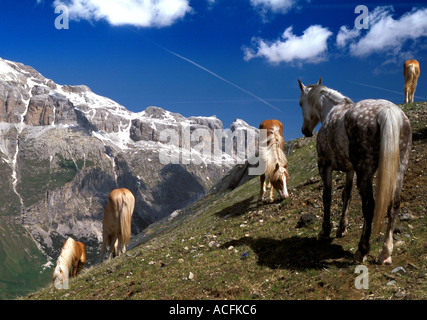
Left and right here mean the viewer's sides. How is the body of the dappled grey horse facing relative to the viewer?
facing away from the viewer and to the left of the viewer

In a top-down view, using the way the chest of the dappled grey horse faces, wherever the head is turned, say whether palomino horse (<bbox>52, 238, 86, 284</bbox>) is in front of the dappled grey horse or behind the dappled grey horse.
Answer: in front

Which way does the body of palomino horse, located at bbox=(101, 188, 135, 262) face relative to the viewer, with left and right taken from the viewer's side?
facing away from the viewer

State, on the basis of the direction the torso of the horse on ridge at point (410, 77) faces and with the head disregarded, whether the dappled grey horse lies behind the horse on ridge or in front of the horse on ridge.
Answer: behind

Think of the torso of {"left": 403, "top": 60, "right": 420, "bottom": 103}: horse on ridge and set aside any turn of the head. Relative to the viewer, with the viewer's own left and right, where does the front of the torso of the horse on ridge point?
facing away from the viewer

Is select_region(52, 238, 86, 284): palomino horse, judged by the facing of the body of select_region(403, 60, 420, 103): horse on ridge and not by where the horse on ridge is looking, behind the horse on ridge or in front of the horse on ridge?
behind

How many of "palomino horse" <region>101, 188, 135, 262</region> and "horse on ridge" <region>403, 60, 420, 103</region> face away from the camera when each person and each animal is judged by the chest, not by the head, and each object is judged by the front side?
2

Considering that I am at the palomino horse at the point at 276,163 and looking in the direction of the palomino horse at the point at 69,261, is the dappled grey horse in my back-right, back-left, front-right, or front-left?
back-left
